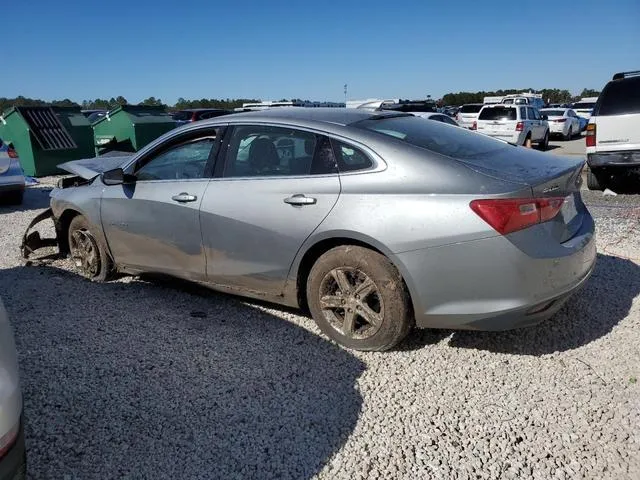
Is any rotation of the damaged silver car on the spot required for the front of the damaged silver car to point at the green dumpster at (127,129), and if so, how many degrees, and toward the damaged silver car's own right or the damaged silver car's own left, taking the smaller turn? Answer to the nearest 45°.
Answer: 0° — it already faces it

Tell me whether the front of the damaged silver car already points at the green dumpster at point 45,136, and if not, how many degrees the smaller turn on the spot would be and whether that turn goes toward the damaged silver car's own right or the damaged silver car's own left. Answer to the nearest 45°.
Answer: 0° — it already faces it

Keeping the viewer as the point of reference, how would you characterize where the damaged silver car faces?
facing away from the viewer and to the left of the viewer
